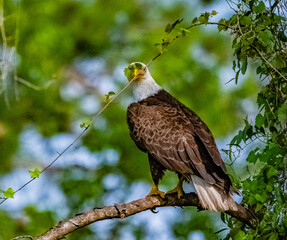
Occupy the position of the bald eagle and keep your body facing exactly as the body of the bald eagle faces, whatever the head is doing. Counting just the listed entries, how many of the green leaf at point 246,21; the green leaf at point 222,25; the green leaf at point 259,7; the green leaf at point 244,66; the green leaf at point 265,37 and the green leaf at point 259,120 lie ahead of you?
0

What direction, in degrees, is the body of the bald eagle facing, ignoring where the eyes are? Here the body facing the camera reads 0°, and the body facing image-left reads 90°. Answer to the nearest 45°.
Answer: approximately 90°

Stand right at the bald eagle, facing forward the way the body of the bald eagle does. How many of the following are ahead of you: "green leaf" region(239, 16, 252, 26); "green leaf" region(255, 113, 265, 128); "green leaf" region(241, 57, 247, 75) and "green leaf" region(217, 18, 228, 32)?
0
